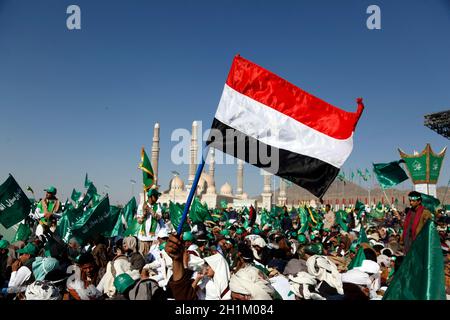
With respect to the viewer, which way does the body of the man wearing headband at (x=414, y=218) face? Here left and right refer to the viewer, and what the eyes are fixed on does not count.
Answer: facing the viewer and to the left of the viewer

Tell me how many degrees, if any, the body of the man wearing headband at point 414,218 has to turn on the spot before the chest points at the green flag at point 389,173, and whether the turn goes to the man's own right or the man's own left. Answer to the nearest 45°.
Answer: approximately 135° to the man's own right

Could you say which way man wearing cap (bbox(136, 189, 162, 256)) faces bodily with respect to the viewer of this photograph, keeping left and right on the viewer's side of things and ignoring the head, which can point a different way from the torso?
facing the viewer and to the right of the viewer

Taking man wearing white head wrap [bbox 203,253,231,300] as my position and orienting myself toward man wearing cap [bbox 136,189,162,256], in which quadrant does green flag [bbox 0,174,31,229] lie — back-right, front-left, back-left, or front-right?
front-left

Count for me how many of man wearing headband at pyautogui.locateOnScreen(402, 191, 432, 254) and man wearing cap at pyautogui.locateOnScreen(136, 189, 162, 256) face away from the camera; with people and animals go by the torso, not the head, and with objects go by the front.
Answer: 0
